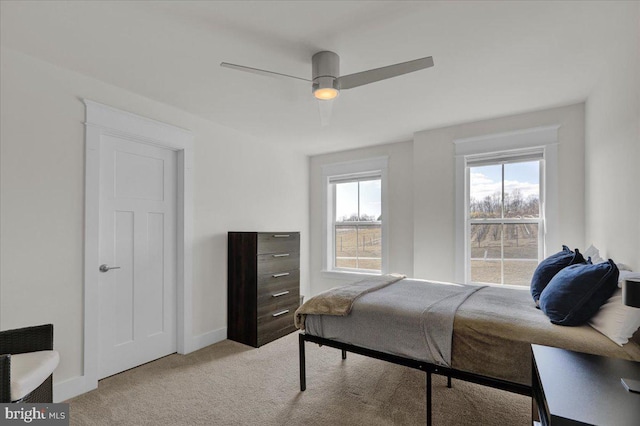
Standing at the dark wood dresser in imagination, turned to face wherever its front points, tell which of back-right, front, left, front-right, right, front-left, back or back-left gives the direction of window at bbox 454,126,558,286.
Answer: front-left

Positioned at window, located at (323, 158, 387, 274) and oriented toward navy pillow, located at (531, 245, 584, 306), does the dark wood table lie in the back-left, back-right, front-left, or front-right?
front-right

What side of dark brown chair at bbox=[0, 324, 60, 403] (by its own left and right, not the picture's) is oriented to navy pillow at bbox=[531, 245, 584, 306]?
front

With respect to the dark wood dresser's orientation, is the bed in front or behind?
in front

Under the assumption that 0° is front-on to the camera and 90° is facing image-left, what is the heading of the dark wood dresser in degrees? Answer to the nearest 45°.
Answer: approximately 315°

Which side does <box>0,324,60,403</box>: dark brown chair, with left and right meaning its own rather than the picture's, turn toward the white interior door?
left

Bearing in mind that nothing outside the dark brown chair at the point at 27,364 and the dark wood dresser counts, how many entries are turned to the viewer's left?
0

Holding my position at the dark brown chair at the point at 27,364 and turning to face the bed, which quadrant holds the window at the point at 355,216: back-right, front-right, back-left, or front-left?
front-left

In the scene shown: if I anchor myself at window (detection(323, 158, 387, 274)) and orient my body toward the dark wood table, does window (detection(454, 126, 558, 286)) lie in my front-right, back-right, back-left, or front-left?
front-left

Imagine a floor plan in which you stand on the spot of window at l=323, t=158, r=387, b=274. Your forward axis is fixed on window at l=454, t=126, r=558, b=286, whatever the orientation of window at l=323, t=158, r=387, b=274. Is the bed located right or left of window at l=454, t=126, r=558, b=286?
right

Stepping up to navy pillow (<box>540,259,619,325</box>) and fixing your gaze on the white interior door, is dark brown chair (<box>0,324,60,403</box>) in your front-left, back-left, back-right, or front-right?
front-left

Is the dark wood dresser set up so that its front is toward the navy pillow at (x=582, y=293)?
yes

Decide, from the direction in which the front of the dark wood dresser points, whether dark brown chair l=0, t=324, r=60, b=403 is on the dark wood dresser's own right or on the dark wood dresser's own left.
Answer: on the dark wood dresser's own right

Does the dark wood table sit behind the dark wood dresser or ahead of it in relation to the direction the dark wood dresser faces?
ahead

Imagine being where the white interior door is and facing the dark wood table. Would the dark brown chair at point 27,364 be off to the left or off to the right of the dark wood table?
right

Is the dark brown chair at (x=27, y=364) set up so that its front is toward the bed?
yes

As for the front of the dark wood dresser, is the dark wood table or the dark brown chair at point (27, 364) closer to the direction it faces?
the dark wood table

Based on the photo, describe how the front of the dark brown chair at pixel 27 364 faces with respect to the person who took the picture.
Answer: facing the viewer and to the right of the viewer

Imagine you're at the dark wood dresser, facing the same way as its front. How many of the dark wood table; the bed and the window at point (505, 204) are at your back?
0
